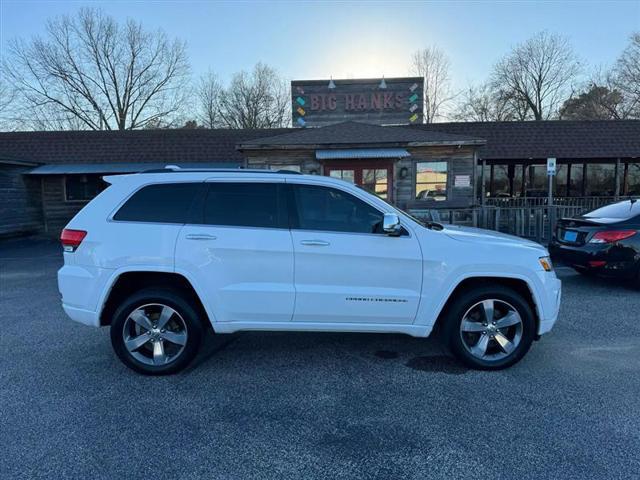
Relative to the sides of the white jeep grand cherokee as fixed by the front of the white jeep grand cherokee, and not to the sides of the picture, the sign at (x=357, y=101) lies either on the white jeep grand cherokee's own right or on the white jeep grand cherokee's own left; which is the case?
on the white jeep grand cherokee's own left

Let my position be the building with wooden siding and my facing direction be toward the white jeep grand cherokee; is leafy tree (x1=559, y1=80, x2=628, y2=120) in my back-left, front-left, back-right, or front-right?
back-left

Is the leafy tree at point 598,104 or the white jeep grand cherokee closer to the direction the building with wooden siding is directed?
the white jeep grand cherokee

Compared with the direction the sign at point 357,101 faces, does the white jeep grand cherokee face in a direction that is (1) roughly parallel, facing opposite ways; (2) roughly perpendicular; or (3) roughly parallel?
roughly perpendicular

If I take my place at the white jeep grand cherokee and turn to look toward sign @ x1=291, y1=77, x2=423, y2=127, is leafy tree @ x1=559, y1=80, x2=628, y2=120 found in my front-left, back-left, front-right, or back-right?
front-right

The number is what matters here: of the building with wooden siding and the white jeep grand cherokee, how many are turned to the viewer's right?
1

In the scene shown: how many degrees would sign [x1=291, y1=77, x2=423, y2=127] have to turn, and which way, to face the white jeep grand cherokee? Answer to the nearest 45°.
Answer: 0° — it already faces it

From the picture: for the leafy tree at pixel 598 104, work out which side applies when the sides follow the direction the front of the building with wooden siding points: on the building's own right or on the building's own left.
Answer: on the building's own left

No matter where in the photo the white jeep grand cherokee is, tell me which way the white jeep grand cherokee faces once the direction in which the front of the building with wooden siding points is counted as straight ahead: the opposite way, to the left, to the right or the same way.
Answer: to the left

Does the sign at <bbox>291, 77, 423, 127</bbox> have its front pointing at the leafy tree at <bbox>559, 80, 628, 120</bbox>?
no

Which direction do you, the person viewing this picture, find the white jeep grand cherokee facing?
facing to the right of the viewer

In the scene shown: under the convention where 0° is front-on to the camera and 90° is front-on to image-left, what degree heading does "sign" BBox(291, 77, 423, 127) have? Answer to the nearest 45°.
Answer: approximately 0°

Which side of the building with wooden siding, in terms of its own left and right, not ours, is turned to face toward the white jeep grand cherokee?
front
